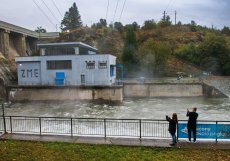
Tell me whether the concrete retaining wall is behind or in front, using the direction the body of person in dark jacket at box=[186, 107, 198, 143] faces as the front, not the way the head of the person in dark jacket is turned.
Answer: in front

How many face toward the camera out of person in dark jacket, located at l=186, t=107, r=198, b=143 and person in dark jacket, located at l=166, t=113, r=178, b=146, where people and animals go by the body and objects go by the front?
0

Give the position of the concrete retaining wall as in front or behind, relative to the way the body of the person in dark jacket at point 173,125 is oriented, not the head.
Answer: in front

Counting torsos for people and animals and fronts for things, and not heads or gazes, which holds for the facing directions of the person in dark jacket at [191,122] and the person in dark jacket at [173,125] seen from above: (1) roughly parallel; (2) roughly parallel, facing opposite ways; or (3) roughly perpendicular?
roughly parallel

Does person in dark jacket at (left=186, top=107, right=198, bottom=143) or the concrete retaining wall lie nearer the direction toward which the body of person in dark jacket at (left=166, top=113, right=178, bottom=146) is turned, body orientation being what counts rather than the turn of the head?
the concrete retaining wall

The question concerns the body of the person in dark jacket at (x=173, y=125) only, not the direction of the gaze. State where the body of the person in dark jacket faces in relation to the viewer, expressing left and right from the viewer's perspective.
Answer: facing away from the viewer and to the left of the viewer

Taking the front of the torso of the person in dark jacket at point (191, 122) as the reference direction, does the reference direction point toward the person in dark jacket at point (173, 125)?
no

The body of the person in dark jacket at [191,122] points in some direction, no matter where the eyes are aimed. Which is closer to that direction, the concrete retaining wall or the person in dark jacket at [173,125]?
the concrete retaining wall

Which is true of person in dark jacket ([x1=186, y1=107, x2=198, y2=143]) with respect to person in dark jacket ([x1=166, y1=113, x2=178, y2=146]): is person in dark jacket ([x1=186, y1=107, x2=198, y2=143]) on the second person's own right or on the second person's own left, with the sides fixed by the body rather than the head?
on the second person's own right

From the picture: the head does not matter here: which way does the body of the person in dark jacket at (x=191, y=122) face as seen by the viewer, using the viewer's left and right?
facing away from the viewer and to the left of the viewer
